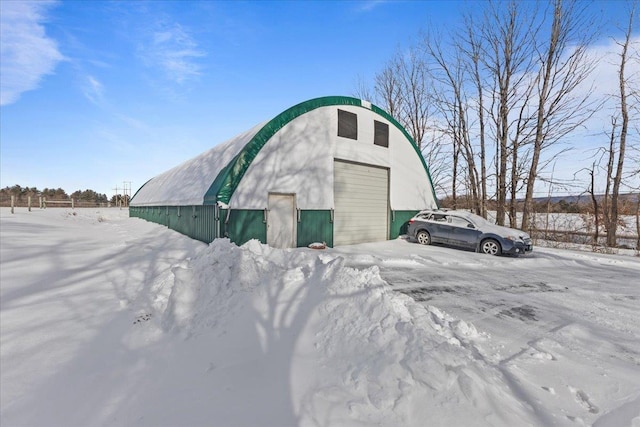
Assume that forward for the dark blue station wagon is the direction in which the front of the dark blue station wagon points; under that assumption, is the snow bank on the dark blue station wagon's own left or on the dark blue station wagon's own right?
on the dark blue station wagon's own right

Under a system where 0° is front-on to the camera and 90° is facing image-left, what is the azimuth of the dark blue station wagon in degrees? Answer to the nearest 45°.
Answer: approximately 315°

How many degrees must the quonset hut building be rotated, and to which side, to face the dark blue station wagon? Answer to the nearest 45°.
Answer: approximately 45° to its left

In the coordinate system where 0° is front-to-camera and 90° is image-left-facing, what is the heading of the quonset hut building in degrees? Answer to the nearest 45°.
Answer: approximately 315°
